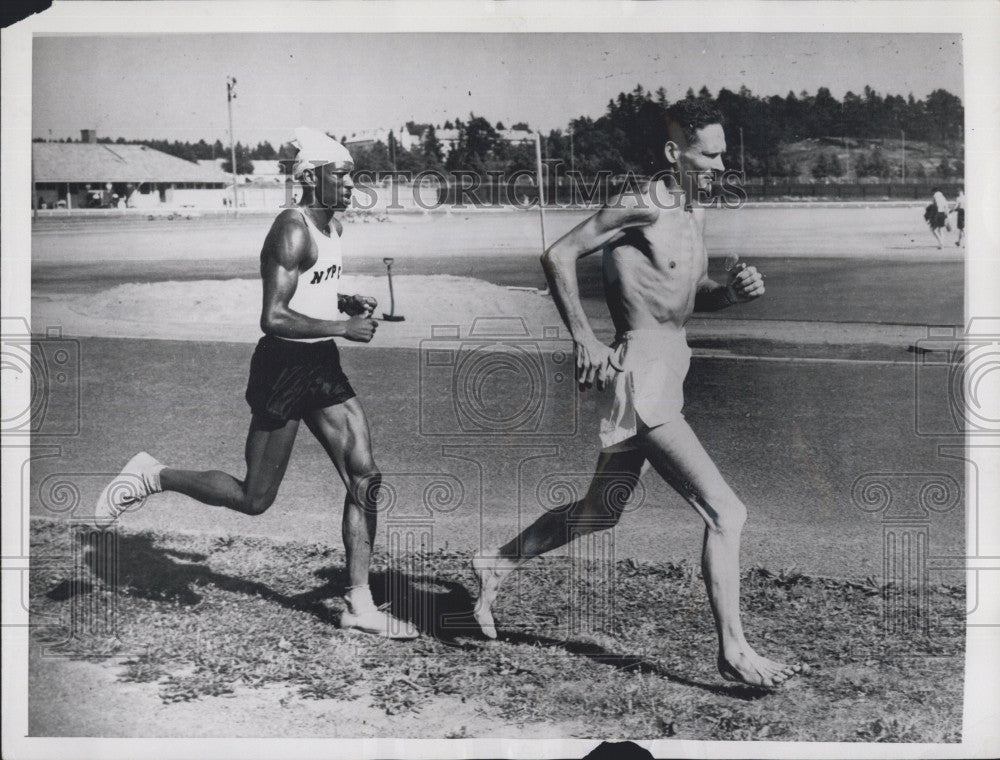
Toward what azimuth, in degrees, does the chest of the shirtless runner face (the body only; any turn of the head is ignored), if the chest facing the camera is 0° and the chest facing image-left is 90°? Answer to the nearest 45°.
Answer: approximately 270°

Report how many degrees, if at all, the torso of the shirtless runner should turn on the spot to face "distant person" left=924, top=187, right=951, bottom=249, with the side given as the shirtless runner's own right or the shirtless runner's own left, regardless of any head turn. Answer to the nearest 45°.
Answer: approximately 45° to the shirtless runner's own left

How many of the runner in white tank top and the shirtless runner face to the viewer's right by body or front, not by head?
2

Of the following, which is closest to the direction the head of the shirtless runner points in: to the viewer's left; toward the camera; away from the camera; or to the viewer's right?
to the viewer's right

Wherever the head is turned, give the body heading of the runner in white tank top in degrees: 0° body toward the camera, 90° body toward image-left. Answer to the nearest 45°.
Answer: approximately 270°

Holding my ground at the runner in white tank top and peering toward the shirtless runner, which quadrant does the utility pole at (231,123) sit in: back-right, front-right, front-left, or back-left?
back-left

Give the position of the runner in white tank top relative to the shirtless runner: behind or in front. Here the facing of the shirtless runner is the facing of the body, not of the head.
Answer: behind

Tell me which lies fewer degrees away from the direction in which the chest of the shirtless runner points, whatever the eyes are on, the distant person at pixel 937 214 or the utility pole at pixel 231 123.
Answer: the distant person
